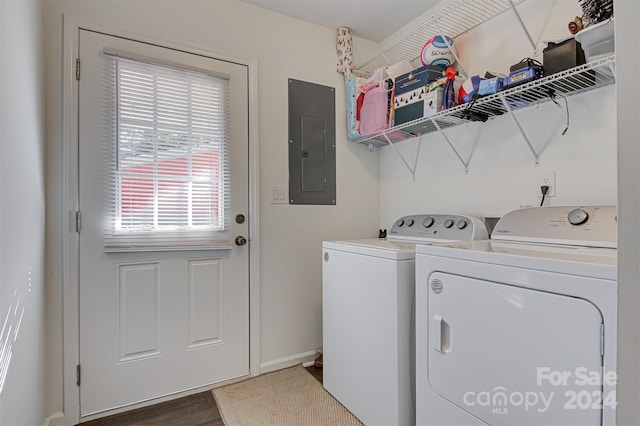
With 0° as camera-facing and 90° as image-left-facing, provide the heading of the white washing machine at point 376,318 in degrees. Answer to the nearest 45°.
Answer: approximately 45°

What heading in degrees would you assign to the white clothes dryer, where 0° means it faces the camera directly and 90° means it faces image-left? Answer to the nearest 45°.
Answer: approximately 45°

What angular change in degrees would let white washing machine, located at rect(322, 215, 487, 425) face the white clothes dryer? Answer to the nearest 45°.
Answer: approximately 90° to its left

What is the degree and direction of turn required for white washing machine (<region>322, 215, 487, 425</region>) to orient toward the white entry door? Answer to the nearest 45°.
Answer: approximately 45° to its right

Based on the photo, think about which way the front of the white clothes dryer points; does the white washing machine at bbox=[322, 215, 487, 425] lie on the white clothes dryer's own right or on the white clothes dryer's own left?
on the white clothes dryer's own right
